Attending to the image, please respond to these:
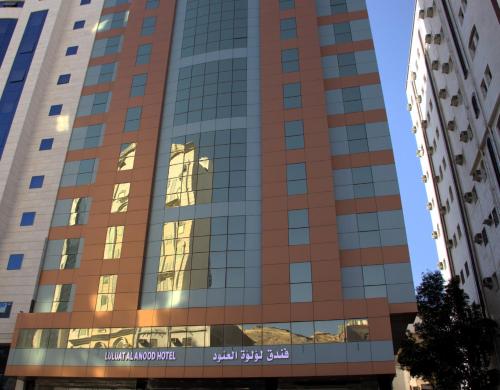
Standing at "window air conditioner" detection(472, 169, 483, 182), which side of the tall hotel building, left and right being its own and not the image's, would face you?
left

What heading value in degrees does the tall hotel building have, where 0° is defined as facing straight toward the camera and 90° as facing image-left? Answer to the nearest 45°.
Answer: approximately 0°

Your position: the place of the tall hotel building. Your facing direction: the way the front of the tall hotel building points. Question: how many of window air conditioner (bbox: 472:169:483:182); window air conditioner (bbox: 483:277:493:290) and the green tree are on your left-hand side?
3

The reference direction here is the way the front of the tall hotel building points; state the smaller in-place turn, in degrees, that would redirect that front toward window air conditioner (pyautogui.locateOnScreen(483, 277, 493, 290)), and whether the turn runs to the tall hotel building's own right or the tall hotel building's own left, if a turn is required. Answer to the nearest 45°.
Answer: approximately 90° to the tall hotel building's own left

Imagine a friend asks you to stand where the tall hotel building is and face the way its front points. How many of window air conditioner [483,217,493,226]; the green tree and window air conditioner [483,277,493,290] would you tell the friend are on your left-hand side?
3

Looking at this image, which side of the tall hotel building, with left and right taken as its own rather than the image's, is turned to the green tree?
left

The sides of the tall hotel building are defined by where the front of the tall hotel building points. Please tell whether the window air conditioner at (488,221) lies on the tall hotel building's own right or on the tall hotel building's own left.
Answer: on the tall hotel building's own left
